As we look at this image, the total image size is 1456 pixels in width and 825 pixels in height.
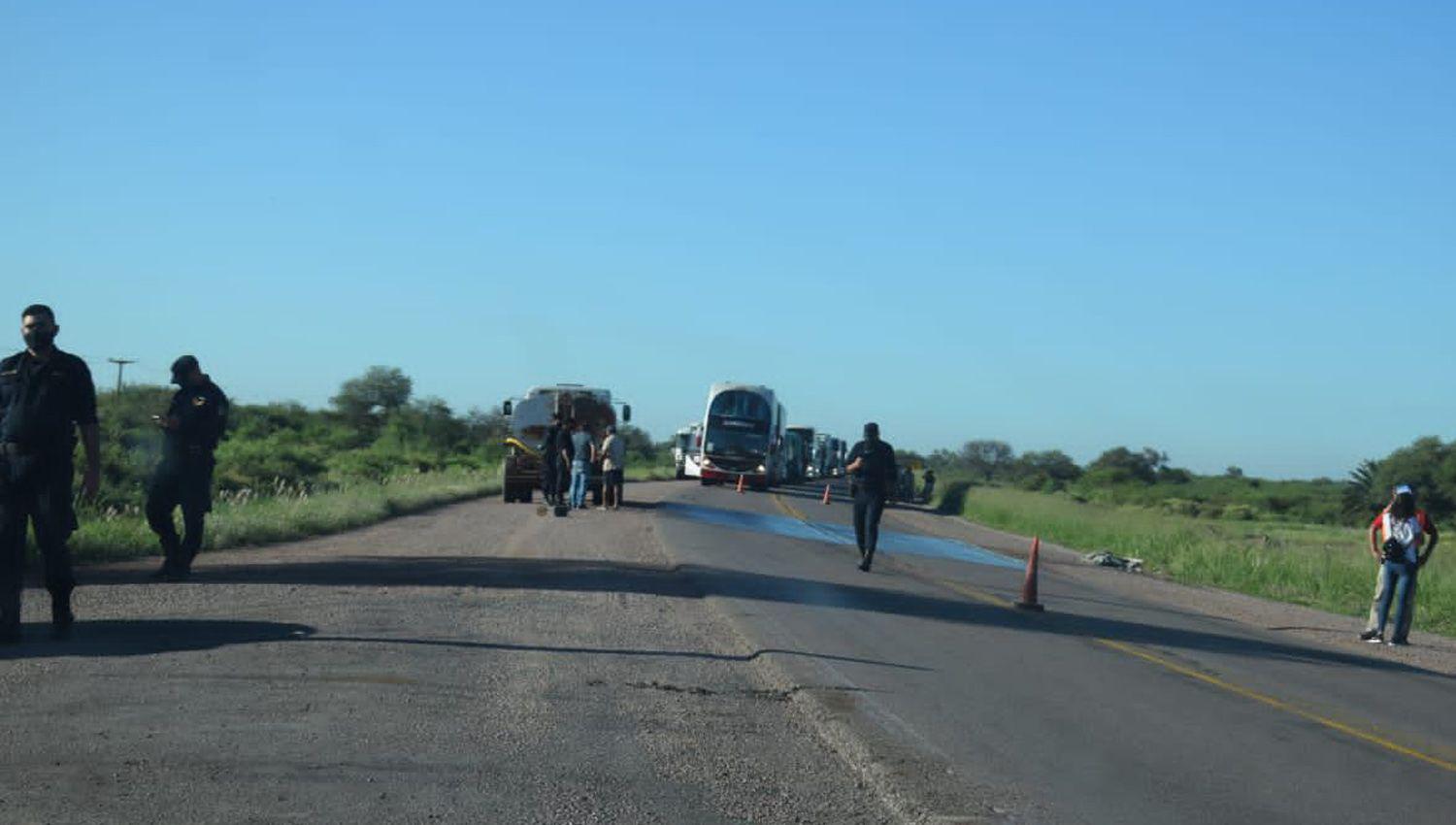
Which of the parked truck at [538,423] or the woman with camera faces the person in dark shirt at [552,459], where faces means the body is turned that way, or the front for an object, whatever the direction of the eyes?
the woman with camera

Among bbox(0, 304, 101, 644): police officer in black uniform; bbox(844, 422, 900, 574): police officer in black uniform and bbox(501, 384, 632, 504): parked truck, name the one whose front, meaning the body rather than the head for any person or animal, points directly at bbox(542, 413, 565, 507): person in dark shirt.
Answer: the parked truck

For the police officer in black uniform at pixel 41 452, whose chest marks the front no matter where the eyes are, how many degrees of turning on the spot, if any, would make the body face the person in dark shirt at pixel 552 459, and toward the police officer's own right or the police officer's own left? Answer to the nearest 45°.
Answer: approximately 135° to the police officer's own left

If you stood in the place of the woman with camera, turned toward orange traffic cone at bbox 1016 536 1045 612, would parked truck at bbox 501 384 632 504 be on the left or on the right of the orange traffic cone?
right

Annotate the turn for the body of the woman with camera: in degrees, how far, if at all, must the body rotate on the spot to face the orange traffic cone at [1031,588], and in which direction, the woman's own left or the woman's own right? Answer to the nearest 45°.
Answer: approximately 45° to the woman's own left

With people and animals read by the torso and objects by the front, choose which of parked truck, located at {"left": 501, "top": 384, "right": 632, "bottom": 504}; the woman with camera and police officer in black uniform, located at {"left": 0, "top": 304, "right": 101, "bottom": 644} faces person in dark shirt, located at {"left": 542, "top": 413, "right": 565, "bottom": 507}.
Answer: the parked truck

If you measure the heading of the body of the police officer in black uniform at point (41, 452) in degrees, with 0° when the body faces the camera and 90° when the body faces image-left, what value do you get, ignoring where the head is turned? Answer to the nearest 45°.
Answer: approximately 0°

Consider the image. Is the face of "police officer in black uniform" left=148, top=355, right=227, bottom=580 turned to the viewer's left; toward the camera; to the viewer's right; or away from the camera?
to the viewer's left
